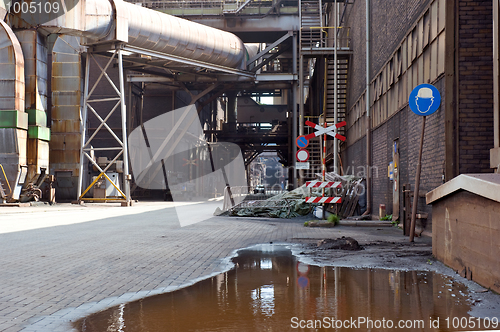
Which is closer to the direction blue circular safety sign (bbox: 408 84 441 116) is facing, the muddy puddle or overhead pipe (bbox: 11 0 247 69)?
the muddy puddle

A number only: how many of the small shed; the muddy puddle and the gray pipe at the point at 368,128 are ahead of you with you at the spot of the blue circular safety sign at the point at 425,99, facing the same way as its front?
2

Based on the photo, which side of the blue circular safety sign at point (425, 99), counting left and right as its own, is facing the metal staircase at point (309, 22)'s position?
back

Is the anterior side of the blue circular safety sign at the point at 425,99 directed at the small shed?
yes

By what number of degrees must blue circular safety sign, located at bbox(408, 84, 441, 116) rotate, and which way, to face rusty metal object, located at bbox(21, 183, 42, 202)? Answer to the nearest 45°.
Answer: approximately 135° to its right

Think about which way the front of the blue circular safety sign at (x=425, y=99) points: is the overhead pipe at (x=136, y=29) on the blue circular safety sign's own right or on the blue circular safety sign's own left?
on the blue circular safety sign's own right

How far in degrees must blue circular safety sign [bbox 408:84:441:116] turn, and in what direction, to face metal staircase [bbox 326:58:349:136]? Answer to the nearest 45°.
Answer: approximately 180°

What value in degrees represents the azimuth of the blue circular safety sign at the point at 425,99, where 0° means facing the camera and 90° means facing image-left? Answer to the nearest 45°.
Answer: approximately 0°

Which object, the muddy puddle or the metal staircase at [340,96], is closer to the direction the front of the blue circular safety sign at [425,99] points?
the muddy puddle

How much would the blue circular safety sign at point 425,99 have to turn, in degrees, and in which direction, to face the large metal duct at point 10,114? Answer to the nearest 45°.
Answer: approximately 135° to its right

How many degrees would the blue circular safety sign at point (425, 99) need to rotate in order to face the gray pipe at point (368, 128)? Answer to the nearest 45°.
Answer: approximately 180°

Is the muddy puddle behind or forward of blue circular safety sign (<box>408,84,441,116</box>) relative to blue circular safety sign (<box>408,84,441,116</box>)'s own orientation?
forward
